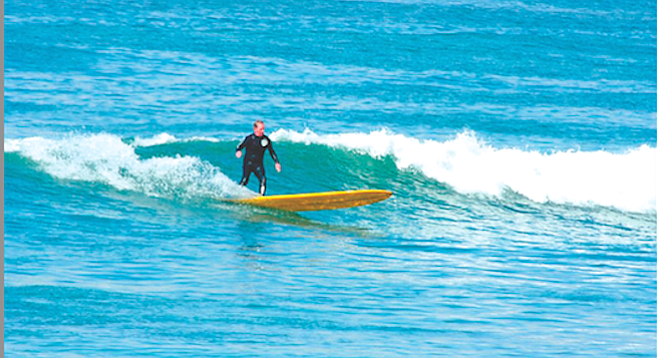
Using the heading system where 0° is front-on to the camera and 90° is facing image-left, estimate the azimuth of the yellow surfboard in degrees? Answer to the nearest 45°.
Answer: approximately 270°
